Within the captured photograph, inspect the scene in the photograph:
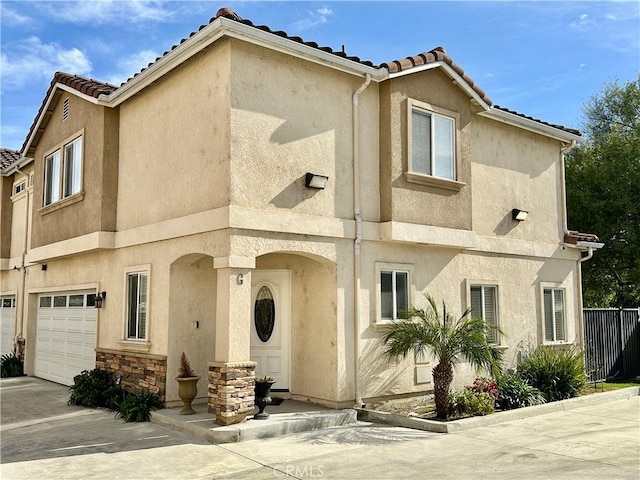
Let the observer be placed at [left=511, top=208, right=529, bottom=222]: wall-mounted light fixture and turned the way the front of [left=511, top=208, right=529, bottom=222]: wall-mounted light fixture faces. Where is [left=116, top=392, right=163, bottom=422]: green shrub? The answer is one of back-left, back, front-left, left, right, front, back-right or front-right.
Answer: right

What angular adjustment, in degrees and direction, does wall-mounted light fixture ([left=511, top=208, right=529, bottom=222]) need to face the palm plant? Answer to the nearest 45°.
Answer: approximately 45° to its right

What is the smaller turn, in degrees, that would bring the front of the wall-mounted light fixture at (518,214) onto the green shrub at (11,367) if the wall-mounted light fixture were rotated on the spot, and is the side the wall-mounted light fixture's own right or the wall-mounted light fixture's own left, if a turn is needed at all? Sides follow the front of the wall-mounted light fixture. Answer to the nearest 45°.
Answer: approximately 135° to the wall-mounted light fixture's own right

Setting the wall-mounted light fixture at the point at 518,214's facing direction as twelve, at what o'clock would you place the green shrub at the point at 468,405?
The green shrub is roughly at 2 o'clock from the wall-mounted light fixture.

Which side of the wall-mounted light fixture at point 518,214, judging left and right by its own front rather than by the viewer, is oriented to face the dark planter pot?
right

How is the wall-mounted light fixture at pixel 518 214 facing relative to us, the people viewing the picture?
facing the viewer and to the right of the viewer

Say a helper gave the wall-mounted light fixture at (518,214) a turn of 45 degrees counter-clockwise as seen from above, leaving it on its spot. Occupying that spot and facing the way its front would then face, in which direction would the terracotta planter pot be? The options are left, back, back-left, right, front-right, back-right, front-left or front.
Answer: back-right
